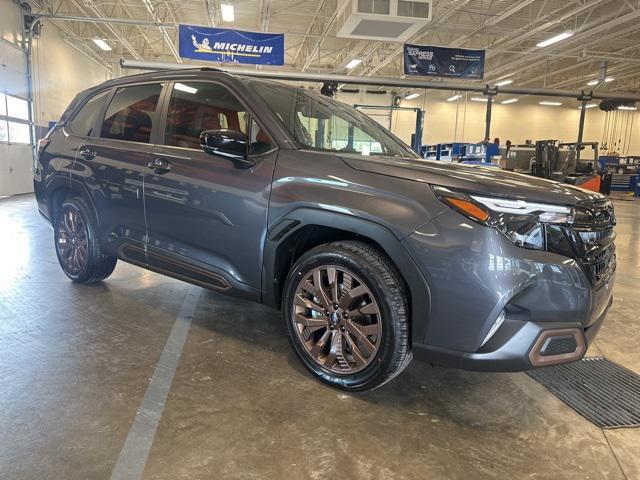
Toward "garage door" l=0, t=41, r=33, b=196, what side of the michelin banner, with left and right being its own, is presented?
right

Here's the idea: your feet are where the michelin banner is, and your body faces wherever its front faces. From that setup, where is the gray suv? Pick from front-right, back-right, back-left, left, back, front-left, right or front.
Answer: front

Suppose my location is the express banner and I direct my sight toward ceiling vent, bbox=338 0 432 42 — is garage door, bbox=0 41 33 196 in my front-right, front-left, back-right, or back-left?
front-right

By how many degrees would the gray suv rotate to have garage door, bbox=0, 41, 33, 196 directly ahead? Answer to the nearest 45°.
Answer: approximately 180°

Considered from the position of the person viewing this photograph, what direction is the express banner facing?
facing the viewer

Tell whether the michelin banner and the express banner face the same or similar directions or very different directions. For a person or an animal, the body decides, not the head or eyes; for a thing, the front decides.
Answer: same or similar directions

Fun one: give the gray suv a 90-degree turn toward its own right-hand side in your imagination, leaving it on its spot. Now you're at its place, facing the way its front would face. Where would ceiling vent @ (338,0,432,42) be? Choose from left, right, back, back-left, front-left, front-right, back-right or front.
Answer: back-right

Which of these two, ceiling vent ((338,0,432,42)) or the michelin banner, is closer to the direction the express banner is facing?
the ceiling vent

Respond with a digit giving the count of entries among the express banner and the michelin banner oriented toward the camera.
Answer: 2

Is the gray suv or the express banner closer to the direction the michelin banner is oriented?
the gray suv

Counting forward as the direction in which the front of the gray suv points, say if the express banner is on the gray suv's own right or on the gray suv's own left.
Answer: on the gray suv's own left

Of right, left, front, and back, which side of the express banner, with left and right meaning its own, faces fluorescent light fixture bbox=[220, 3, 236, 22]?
right

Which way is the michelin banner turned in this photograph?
toward the camera

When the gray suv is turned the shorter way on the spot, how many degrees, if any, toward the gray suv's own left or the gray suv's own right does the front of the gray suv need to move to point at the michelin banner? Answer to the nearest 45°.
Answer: approximately 135° to the gray suv's own left

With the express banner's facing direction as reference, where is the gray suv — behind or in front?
in front

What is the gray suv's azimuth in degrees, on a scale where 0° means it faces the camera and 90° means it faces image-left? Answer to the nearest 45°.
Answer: approximately 315°
